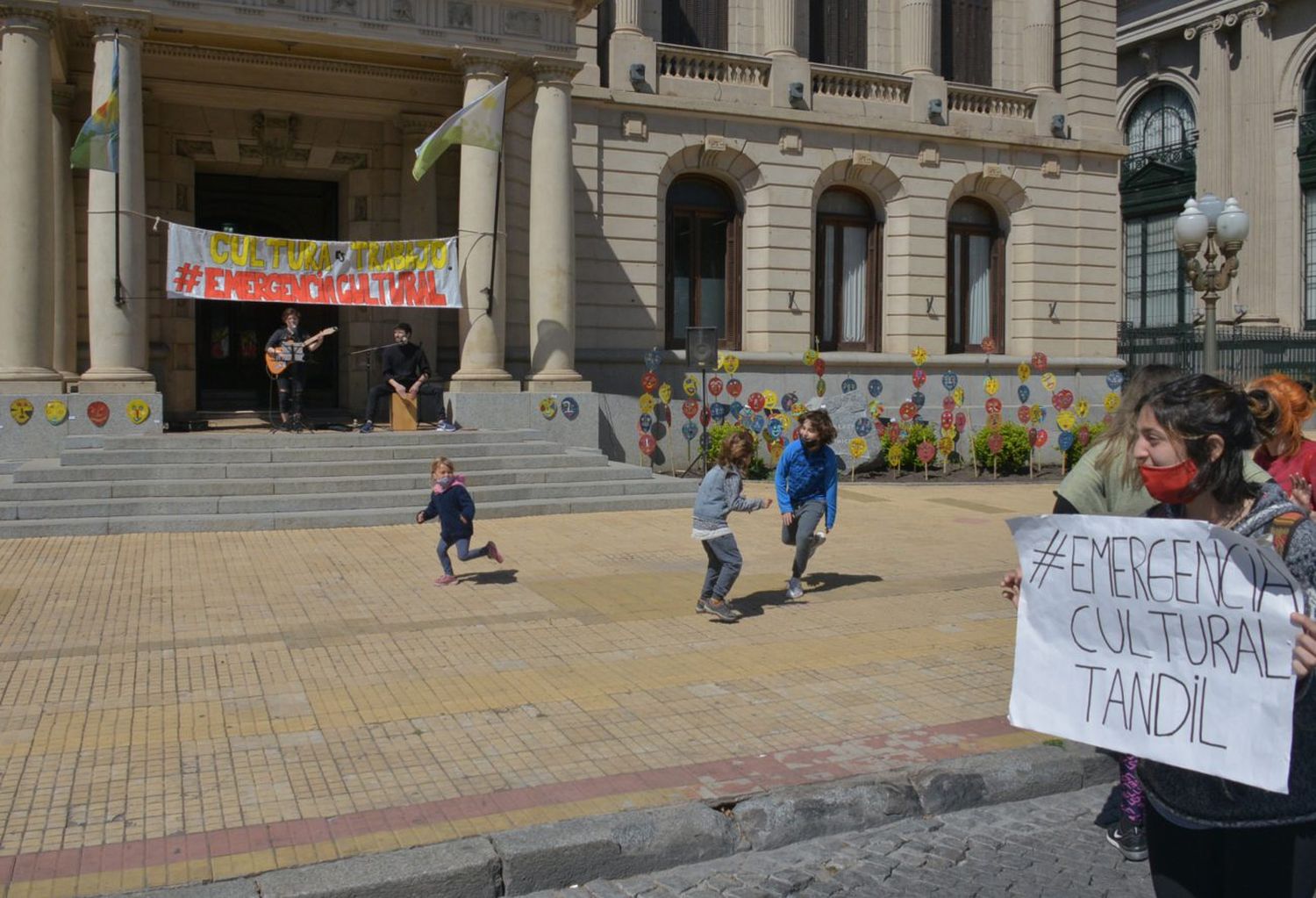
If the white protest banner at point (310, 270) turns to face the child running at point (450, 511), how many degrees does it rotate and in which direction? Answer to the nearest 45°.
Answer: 0° — it already faces them

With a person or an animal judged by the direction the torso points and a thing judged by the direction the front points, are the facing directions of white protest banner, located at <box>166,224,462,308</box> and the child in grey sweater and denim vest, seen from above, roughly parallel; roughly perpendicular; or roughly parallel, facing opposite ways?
roughly perpendicular

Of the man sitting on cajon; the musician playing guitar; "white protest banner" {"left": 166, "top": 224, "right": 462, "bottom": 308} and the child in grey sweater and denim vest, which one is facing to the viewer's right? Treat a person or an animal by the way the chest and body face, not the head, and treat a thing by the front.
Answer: the child in grey sweater and denim vest

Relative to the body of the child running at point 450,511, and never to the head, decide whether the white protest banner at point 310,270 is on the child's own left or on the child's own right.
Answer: on the child's own right

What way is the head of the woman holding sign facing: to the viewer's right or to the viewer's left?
to the viewer's left

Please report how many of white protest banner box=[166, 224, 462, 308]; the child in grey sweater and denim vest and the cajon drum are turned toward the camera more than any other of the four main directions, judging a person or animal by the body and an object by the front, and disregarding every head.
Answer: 2

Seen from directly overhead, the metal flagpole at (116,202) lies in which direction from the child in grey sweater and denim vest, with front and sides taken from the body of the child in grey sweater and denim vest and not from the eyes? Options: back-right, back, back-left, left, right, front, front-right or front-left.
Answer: back-left

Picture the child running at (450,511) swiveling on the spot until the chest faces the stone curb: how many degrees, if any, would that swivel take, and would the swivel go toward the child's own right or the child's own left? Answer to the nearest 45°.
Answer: approximately 45° to the child's own left

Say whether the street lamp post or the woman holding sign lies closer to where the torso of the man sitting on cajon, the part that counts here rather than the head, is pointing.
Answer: the woman holding sign

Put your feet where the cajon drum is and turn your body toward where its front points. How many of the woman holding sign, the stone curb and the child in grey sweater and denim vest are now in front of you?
3
